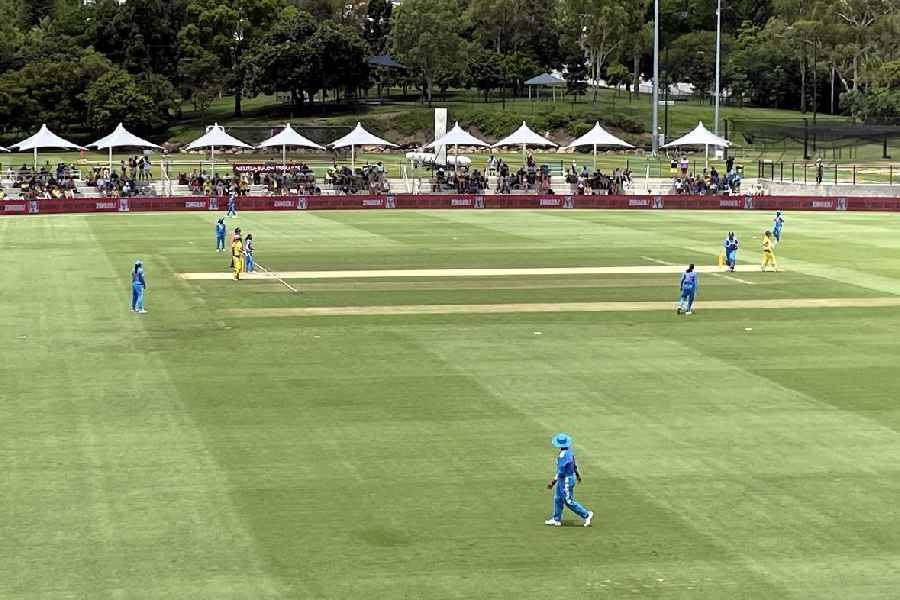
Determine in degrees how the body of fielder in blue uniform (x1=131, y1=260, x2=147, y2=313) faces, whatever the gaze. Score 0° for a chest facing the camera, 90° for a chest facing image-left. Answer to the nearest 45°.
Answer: approximately 270°

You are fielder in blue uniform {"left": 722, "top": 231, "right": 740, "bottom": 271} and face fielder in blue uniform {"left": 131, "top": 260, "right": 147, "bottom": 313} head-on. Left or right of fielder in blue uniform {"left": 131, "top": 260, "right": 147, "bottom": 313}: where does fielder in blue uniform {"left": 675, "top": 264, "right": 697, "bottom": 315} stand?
left

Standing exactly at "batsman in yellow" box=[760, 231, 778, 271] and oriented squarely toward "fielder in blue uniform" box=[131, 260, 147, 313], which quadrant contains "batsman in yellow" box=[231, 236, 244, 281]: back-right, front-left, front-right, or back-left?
front-right

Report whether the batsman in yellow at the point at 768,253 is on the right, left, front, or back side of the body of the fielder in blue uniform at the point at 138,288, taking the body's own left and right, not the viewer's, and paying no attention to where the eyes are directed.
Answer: front

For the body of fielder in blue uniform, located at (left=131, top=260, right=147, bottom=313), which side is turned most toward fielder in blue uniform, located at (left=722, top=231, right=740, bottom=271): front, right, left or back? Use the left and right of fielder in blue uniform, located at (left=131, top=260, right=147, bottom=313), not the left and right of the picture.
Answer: front

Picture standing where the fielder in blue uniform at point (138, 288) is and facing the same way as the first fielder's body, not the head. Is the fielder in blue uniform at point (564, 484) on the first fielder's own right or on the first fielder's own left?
on the first fielder's own right
